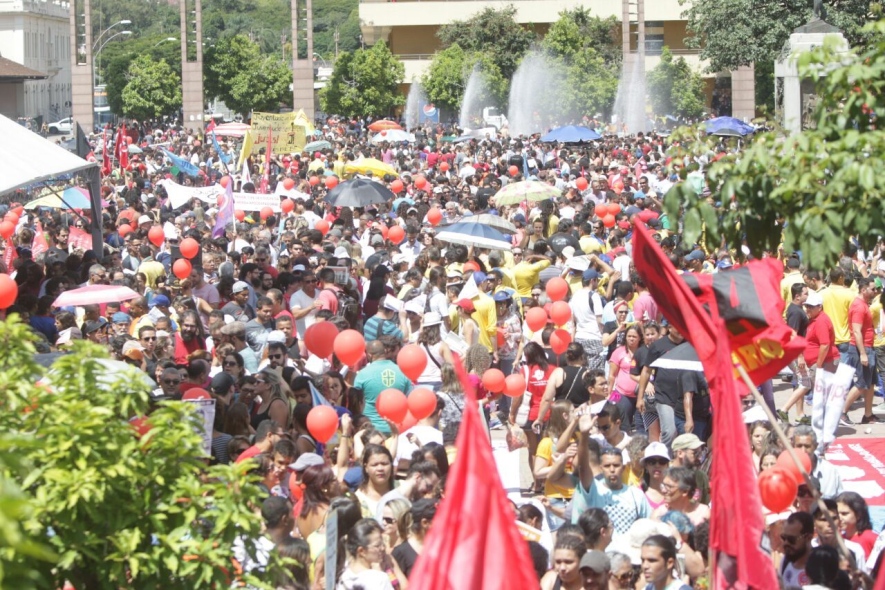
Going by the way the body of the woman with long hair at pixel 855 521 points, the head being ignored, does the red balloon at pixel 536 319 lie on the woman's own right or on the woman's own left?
on the woman's own right

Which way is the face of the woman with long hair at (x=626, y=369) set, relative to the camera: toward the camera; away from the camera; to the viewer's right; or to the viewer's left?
toward the camera

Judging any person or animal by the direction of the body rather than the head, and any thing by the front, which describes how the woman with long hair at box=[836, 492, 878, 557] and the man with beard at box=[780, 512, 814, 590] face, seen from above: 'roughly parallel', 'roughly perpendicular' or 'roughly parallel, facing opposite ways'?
roughly parallel

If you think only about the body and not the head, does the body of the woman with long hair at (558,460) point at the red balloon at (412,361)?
no

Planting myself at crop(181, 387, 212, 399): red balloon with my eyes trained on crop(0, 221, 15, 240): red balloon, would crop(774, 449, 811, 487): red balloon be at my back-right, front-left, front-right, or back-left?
back-right

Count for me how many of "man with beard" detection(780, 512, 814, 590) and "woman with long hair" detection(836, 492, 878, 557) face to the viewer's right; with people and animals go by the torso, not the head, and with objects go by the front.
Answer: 0

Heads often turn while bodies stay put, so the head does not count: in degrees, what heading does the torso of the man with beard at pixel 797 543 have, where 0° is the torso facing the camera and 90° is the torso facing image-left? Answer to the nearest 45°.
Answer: approximately 45°

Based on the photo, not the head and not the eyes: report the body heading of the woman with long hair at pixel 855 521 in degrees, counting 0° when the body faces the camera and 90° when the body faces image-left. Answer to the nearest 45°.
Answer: approximately 45°

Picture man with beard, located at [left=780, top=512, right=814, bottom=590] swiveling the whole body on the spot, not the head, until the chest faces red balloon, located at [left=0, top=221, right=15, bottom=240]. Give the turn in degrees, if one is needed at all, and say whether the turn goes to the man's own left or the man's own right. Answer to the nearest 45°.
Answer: approximately 90° to the man's own right

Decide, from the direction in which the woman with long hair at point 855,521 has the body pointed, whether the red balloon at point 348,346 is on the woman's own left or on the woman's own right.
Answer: on the woman's own right
